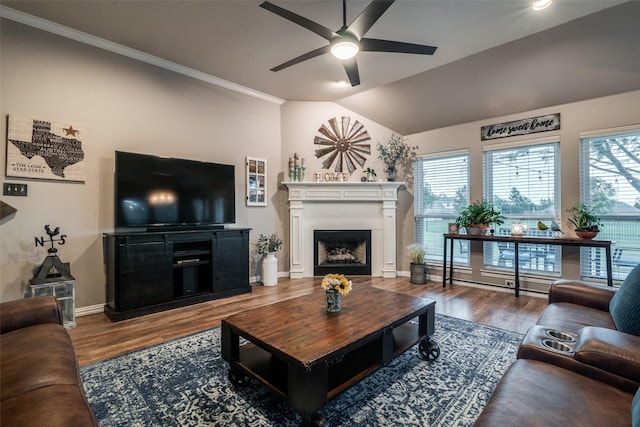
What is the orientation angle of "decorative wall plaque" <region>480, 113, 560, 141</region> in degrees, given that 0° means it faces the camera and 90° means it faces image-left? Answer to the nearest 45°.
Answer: approximately 45°

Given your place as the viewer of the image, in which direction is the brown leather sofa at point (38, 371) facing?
facing to the right of the viewer

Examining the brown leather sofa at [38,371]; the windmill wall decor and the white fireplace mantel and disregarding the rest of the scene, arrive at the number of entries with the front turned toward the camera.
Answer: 2

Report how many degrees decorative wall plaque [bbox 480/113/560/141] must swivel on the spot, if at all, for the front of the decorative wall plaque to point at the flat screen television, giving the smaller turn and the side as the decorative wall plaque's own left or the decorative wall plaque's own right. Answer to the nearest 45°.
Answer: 0° — it already faces it

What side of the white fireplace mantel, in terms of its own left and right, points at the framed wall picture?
right

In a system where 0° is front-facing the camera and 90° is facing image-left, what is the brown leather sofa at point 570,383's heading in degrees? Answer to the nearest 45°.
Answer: approximately 90°

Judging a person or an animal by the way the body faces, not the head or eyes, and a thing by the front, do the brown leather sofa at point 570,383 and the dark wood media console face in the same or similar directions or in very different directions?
very different directions

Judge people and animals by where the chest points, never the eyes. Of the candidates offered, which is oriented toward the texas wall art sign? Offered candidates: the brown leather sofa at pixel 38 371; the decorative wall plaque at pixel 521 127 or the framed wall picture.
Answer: the decorative wall plaque
